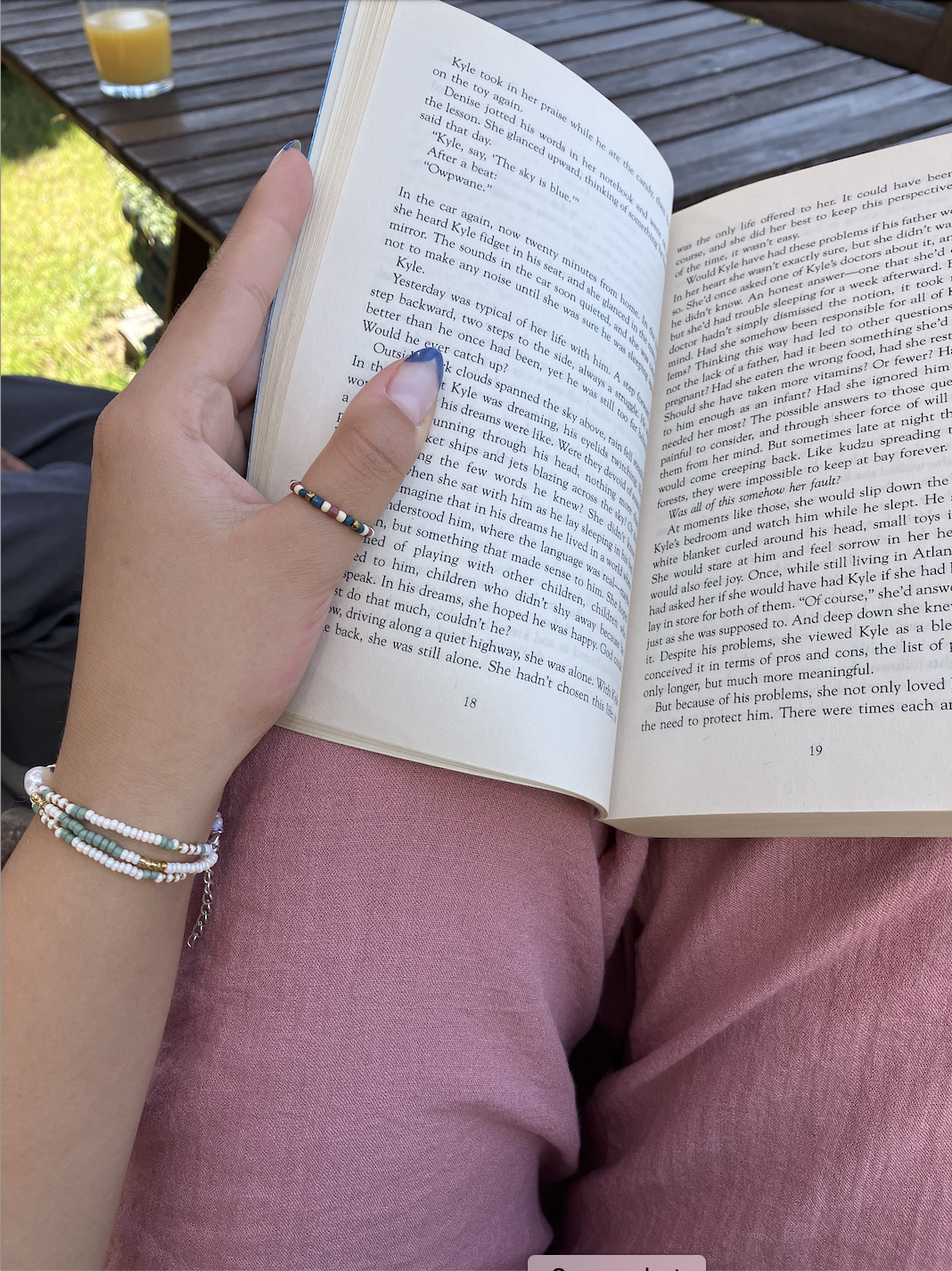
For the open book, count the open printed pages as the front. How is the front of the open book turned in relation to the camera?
facing the viewer

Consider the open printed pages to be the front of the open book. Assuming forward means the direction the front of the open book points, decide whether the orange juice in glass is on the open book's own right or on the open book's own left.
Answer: on the open book's own right
